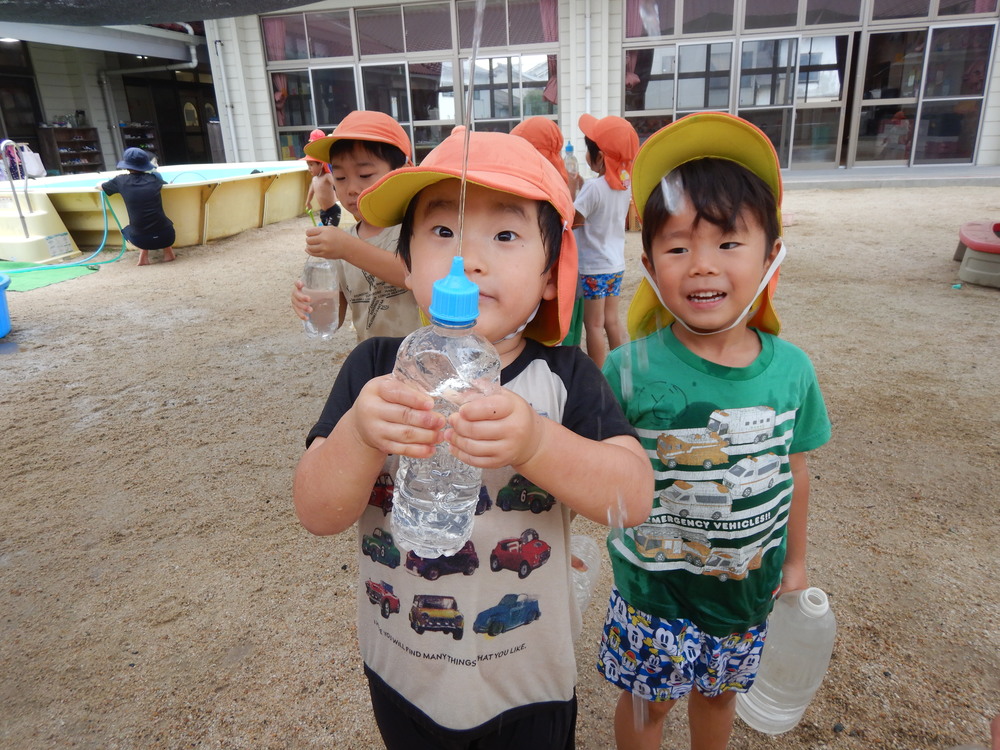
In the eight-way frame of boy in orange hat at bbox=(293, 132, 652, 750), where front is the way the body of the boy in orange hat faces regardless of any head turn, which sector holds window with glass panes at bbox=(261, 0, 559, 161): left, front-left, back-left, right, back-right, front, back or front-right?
back

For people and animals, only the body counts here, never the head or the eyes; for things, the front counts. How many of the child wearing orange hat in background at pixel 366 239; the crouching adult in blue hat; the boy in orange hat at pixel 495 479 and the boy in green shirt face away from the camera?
1

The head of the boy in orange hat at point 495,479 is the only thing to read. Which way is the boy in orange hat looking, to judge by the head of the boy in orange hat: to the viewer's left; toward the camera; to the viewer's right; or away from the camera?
toward the camera

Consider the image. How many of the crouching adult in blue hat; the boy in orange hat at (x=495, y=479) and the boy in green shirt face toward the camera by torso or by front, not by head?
2

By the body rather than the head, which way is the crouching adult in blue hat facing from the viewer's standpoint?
away from the camera

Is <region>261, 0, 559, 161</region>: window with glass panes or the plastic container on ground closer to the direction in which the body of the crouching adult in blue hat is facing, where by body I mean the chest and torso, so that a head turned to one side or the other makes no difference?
the window with glass panes

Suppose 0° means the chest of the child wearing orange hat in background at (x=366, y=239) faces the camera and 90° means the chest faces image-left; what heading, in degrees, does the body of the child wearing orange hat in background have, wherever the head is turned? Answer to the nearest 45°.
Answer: approximately 45°

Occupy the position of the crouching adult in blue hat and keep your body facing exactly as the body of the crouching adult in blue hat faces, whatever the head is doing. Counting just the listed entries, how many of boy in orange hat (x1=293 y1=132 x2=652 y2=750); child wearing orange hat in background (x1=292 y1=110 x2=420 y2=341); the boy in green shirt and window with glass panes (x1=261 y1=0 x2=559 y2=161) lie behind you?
3

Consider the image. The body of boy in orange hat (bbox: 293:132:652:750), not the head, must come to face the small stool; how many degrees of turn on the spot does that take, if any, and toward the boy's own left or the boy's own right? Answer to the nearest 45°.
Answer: approximately 135° to the boy's own left

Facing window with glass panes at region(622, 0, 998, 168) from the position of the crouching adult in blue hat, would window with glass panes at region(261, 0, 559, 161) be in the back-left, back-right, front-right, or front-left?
front-left

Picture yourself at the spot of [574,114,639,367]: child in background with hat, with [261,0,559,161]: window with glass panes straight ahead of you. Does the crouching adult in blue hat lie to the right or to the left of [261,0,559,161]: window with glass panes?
left

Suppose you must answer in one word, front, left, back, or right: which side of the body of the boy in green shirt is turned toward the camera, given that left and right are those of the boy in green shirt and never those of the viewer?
front

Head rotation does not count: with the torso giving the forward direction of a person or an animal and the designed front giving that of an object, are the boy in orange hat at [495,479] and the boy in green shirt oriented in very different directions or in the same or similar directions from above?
same or similar directions
